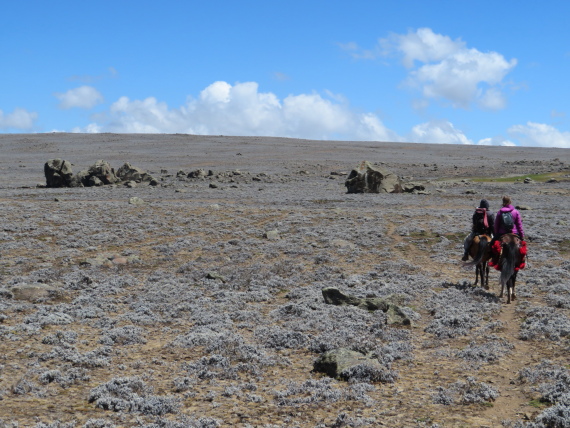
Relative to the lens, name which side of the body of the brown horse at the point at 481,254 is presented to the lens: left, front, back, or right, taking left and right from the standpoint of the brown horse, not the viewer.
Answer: back

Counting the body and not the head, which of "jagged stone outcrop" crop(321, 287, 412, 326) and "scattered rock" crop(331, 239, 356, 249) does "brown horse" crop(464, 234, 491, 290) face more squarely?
the scattered rock

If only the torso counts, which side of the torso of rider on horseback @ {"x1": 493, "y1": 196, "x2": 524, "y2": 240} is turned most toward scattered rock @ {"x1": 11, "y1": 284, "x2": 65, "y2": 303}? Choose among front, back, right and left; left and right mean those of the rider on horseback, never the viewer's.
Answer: left

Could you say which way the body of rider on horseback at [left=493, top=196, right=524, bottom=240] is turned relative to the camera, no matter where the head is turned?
away from the camera

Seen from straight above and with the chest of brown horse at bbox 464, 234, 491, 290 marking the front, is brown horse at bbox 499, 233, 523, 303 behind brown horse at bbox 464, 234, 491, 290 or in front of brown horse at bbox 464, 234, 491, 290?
behind

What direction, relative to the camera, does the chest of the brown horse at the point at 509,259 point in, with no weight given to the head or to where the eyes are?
away from the camera

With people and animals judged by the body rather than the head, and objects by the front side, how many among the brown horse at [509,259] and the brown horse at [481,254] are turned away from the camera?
2

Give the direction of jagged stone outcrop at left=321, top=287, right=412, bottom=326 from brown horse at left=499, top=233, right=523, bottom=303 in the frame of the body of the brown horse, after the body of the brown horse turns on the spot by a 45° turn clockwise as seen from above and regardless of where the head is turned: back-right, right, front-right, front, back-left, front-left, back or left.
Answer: back

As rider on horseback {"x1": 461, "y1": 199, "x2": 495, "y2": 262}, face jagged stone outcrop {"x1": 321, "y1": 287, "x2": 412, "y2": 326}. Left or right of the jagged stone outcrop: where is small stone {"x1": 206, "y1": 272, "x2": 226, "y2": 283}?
right

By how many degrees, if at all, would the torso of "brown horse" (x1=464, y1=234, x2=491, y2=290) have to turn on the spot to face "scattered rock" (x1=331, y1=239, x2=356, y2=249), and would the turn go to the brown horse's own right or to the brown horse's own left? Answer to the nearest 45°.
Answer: approximately 45° to the brown horse's own left

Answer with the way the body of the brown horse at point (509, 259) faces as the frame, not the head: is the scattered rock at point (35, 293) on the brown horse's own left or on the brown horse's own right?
on the brown horse's own left
